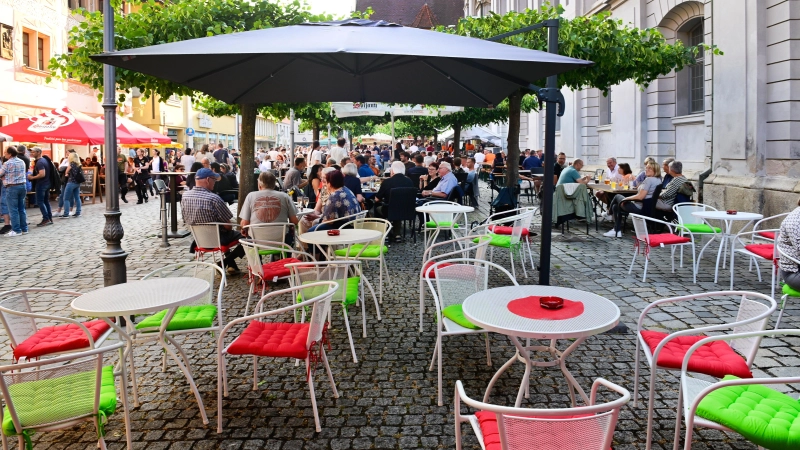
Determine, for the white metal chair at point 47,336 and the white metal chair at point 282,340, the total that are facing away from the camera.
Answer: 0

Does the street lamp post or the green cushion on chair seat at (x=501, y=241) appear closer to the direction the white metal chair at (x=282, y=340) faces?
the street lamp post

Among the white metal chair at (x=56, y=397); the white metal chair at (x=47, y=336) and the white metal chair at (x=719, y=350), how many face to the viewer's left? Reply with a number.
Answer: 1

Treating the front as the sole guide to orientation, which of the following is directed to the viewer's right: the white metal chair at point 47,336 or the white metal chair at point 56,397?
the white metal chair at point 47,336

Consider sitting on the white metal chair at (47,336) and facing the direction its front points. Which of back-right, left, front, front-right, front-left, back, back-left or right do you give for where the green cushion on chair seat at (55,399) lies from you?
right

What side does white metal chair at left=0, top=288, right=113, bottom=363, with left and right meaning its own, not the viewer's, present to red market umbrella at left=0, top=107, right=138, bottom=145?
left

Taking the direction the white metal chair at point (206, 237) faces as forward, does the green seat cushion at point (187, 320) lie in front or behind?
behind

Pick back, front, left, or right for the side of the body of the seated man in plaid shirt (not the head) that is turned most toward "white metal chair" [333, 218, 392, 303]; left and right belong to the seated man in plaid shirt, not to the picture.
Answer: right

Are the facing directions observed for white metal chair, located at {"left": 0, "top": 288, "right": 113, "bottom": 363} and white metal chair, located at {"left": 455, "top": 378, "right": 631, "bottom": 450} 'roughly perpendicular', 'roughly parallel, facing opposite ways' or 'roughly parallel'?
roughly perpendicular

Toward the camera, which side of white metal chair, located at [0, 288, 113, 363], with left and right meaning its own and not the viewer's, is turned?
right

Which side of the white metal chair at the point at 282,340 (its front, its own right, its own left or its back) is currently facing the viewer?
left
